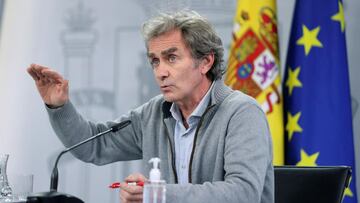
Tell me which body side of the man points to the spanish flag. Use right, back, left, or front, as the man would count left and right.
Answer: back

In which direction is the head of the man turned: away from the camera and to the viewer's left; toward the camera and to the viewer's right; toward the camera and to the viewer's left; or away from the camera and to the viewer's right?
toward the camera and to the viewer's left

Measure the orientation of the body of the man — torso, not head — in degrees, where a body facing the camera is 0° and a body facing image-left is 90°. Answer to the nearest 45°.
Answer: approximately 45°

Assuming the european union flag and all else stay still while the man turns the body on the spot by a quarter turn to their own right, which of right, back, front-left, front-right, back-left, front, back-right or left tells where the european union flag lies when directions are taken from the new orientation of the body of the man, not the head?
right
